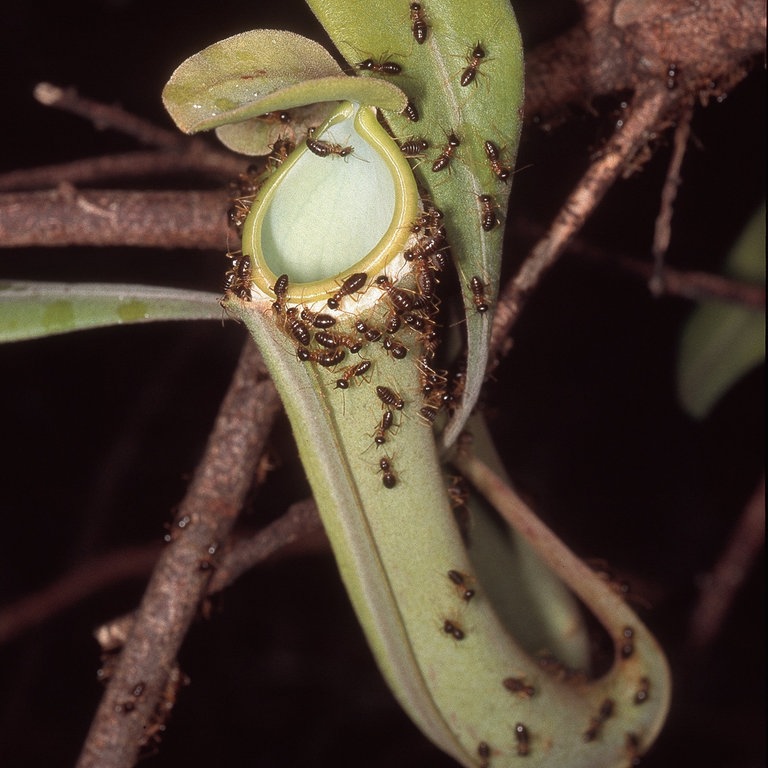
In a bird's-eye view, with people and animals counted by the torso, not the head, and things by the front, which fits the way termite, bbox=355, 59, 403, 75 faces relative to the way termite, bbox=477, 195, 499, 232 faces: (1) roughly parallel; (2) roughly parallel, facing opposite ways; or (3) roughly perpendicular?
roughly perpendicular

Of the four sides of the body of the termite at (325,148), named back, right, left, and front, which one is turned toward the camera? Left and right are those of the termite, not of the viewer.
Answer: right

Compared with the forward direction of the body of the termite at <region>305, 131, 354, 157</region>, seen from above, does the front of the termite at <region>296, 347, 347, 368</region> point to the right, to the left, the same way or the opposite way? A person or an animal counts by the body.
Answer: the opposite way

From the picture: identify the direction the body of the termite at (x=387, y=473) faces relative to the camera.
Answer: away from the camera

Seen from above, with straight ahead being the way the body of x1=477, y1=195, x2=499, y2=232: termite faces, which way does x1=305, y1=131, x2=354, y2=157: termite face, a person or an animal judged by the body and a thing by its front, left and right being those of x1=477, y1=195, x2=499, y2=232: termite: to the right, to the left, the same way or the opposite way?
to the right
